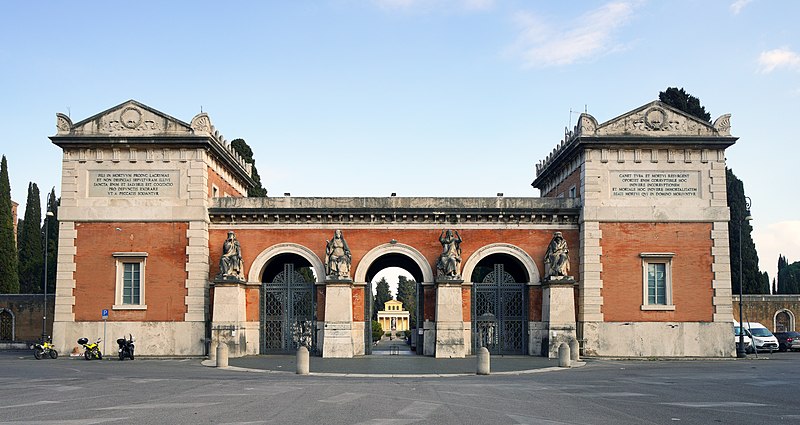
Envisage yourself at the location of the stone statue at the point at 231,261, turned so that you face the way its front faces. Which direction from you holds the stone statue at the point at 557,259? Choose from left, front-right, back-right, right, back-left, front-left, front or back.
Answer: left

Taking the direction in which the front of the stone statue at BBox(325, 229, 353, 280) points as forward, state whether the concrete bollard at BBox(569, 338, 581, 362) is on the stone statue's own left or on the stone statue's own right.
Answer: on the stone statue's own left

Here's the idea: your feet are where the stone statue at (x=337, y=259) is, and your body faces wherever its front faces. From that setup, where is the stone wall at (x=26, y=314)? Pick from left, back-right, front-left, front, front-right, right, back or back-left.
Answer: back-right

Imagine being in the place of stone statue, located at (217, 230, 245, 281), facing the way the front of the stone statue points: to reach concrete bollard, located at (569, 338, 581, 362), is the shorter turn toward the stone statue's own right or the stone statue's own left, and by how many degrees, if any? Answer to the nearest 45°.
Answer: approximately 90° to the stone statue's own left

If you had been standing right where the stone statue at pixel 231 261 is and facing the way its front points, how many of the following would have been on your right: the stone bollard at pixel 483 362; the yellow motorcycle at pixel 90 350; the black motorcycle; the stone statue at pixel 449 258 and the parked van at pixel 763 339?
2

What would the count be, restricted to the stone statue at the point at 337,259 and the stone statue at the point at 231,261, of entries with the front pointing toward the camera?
2

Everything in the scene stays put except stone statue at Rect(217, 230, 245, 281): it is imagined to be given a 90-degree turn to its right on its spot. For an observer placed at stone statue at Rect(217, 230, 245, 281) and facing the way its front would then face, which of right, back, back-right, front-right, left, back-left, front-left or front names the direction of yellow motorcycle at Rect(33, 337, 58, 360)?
front

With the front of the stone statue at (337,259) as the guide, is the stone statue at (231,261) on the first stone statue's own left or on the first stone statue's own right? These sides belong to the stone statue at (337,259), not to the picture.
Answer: on the first stone statue's own right
